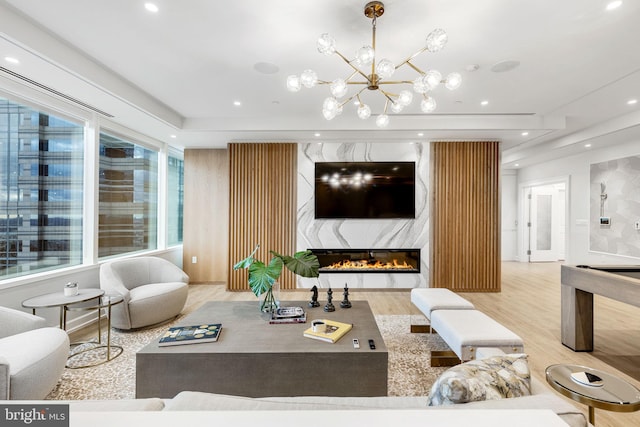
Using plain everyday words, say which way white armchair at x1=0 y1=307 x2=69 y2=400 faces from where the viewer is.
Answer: facing the viewer and to the right of the viewer

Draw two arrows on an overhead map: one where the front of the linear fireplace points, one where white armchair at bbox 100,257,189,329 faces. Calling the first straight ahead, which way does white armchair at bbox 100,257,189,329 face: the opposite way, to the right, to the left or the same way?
to the left

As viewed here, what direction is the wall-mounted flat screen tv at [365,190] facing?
toward the camera

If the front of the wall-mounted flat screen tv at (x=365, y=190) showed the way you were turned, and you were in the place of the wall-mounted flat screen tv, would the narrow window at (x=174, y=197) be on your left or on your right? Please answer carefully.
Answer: on your right

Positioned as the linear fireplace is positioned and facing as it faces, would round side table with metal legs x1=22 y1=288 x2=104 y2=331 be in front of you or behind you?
in front

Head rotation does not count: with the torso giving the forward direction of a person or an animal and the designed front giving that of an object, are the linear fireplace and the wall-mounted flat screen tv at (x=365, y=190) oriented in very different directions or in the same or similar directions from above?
same or similar directions

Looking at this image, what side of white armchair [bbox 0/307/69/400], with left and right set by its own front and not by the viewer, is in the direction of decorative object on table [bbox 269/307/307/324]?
front

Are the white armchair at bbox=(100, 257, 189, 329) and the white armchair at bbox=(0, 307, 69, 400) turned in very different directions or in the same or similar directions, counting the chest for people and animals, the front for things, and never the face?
same or similar directions

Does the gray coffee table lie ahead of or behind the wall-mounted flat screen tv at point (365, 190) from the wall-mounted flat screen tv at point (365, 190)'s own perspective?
ahead

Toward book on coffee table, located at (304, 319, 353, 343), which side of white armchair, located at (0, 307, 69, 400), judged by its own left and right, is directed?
front

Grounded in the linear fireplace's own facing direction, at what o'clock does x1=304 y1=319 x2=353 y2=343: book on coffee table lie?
The book on coffee table is roughly at 12 o'clock from the linear fireplace.

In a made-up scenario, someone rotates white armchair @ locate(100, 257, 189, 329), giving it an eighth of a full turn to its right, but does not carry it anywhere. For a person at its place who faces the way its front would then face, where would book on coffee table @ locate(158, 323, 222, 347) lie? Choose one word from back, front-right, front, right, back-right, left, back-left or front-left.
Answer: front

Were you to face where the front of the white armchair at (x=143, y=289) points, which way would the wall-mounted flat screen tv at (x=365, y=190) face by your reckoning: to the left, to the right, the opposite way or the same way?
to the right

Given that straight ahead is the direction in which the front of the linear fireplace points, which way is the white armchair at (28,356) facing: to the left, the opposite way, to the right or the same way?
to the left

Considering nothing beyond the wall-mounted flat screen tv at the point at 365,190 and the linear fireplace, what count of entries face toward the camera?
2

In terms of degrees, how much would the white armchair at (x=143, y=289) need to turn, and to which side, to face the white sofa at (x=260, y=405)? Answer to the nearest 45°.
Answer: approximately 45° to its right

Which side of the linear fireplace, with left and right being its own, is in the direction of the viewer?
front

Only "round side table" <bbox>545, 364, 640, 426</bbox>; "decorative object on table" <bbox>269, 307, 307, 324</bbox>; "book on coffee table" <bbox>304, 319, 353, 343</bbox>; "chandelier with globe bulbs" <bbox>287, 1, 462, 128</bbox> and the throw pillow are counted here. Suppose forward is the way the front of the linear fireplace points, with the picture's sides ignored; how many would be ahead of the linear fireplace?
5
